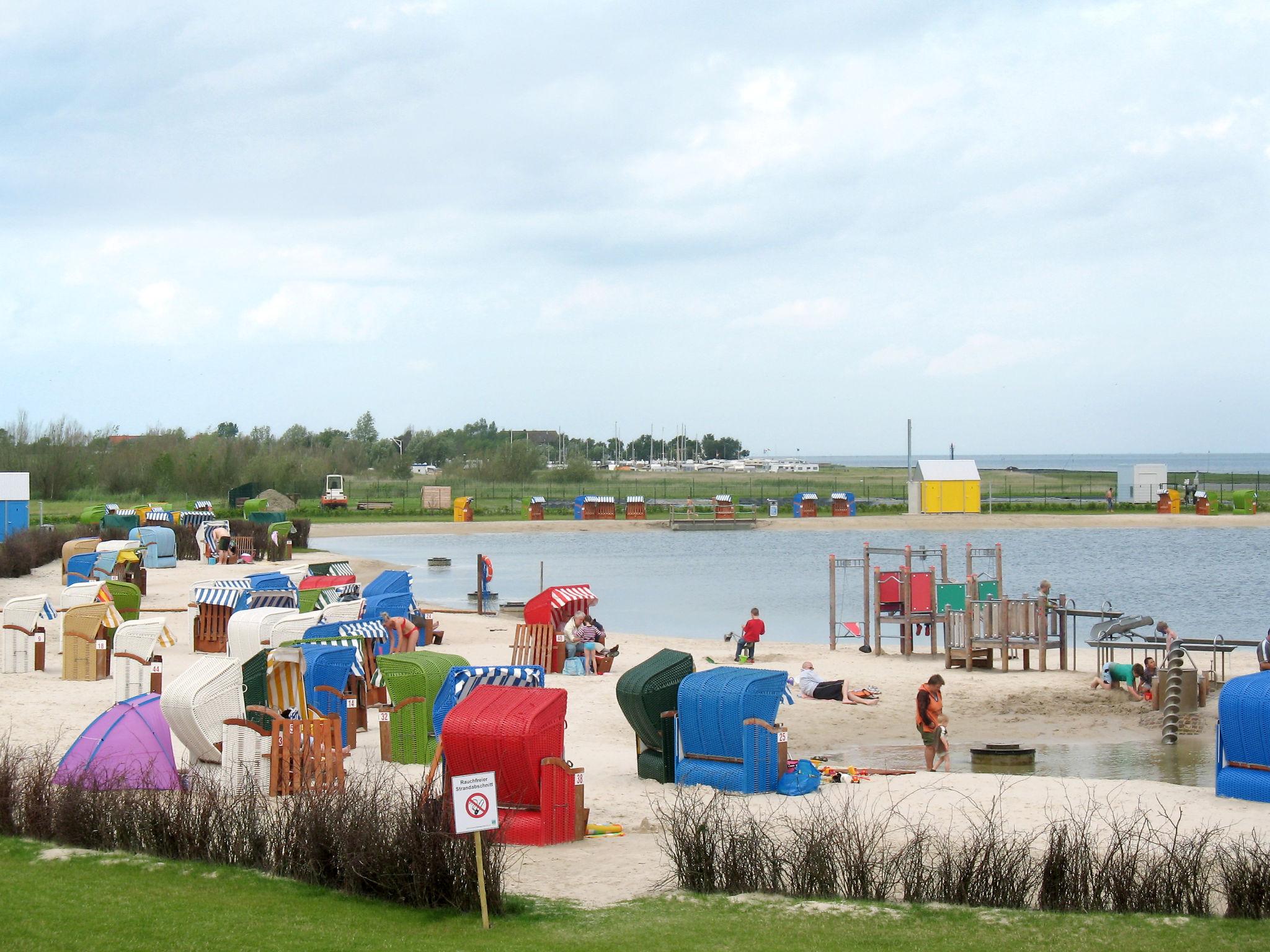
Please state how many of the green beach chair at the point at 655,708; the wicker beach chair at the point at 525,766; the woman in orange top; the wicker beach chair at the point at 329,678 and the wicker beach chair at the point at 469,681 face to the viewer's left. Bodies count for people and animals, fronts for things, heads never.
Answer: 0

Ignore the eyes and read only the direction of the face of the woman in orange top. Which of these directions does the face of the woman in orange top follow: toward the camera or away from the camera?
toward the camera

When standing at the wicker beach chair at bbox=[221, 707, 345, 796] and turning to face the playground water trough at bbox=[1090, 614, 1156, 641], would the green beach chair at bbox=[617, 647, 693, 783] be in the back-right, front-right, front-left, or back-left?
front-right

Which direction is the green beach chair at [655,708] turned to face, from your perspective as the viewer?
facing away from the viewer and to the right of the viewer

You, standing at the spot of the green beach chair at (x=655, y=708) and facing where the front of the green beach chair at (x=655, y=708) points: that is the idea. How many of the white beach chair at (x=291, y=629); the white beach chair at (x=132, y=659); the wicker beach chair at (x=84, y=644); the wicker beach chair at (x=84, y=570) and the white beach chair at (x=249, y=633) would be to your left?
5

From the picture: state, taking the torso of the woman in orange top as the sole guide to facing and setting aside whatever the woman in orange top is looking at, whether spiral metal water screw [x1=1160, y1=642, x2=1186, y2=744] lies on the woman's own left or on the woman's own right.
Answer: on the woman's own left

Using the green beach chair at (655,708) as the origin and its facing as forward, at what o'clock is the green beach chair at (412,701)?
the green beach chair at (412,701) is roughly at 8 o'clock from the green beach chair at (655,708).

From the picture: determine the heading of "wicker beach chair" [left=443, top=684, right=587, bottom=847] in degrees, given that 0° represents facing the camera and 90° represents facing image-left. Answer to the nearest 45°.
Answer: approximately 225°

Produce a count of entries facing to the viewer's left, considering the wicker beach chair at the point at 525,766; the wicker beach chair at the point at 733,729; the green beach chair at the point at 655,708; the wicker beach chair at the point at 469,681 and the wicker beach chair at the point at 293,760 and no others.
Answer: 0

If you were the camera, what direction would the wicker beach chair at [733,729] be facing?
facing away from the viewer and to the right of the viewer
